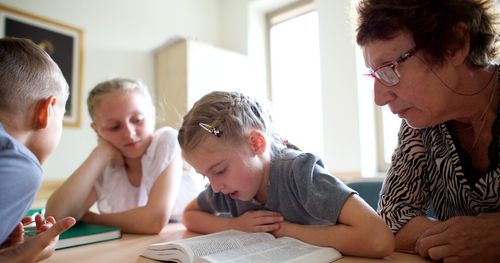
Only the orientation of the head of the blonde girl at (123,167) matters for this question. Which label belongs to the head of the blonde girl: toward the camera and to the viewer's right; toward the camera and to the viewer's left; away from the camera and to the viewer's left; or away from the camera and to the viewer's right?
toward the camera and to the viewer's right

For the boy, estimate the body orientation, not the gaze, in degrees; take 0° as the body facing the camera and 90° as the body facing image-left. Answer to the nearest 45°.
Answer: approximately 225°

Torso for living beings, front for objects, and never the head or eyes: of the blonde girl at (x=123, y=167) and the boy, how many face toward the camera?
1

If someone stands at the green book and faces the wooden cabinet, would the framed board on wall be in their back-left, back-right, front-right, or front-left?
front-left

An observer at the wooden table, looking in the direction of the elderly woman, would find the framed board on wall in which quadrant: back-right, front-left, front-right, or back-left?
back-left

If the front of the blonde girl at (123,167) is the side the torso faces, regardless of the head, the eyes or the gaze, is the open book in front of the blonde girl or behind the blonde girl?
in front

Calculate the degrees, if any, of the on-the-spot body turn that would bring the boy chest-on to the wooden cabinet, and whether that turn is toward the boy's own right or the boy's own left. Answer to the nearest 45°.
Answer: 0° — they already face it

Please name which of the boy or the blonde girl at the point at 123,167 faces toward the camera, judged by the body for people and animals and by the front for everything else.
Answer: the blonde girl

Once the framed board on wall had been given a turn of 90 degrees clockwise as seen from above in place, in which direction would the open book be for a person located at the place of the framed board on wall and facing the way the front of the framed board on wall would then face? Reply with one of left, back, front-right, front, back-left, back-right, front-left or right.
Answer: front-left

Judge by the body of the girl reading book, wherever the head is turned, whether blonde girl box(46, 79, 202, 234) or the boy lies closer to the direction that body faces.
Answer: the boy

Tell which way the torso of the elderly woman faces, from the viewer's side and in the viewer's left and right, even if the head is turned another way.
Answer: facing the viewer and to the left of the viewer

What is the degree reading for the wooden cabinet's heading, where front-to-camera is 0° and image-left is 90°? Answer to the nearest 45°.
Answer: approximately 315°

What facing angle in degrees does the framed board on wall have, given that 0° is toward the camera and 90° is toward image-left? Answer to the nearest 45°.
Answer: approximately 315°

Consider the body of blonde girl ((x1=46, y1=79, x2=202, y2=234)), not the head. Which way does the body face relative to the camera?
toward the camera

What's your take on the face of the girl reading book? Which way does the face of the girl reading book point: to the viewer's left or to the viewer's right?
to the viewer's left
